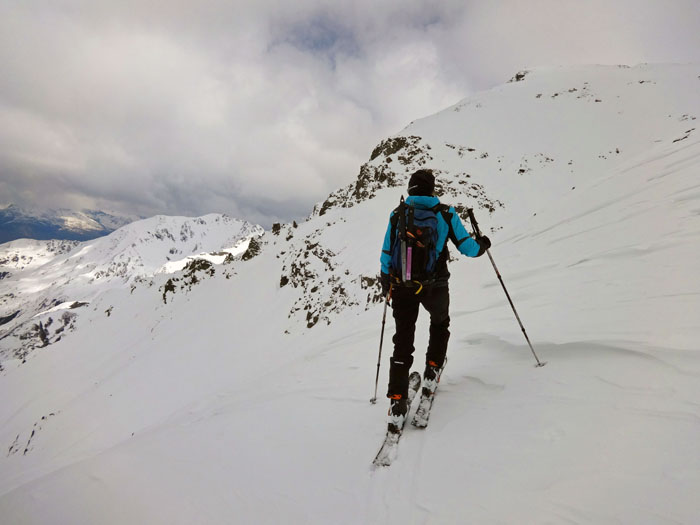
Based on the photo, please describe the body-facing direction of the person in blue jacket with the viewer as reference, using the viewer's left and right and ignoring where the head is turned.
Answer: facing away from the viewer

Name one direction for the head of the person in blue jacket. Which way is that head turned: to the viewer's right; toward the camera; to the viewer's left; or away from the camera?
away from the camera
